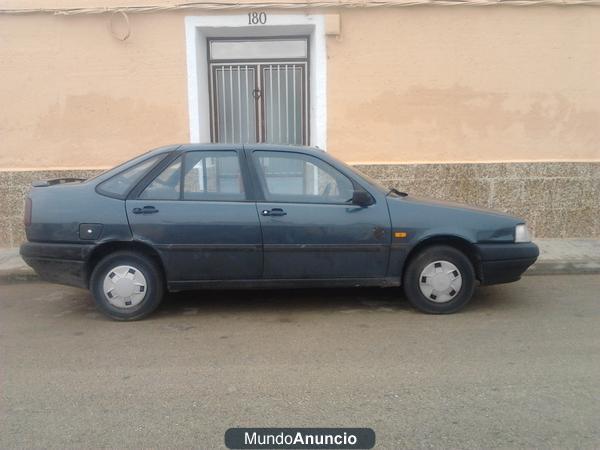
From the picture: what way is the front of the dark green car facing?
to the viewer's right

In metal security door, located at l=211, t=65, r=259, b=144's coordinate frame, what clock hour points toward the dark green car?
The dark green car is roughly at 12 o'clock from the metal security door.

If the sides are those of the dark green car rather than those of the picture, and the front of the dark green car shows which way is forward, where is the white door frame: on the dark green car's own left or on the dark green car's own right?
on the dark green car's own left

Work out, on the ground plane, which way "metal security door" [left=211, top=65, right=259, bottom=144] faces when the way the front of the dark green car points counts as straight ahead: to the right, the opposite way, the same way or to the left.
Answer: to the right

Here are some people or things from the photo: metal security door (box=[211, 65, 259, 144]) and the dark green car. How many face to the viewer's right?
1

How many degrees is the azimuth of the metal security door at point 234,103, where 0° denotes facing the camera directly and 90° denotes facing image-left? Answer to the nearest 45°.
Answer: approximately 0°
